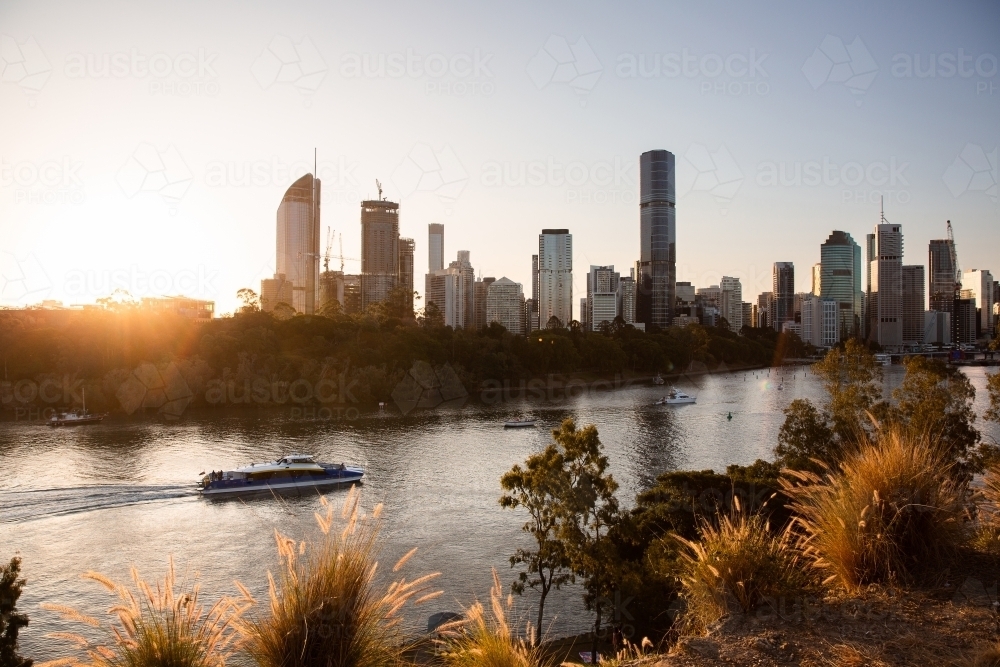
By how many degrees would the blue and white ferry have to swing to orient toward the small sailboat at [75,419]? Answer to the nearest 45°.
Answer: approximately 135° to its left

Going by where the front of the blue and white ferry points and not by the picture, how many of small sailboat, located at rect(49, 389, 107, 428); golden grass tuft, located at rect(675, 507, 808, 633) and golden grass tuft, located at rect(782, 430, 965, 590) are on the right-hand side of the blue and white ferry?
2

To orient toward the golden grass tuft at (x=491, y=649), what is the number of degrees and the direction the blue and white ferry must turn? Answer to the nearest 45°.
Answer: approximately 90° to its right

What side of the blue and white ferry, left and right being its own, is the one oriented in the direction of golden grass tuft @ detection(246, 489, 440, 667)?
right

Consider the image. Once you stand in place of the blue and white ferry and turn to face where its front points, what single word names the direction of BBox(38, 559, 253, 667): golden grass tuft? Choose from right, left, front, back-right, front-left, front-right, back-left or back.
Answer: right

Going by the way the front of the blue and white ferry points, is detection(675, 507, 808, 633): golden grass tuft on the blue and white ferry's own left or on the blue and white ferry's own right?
on the blue and white ferry's own right

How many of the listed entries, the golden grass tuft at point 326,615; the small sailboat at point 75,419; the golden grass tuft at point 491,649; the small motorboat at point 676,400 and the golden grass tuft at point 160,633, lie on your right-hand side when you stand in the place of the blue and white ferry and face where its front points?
3

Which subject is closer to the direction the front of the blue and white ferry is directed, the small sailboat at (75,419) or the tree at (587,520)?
the tree

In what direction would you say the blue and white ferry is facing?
to the viewer's right
